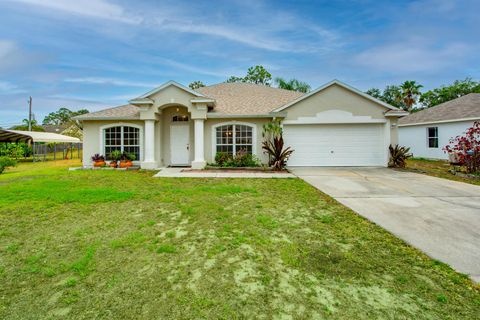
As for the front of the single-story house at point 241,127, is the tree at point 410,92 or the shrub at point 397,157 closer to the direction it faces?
the shrub

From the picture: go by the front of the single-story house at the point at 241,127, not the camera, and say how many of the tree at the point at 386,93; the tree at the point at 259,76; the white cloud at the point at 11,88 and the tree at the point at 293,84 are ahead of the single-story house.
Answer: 0

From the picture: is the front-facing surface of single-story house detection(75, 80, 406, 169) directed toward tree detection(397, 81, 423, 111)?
no

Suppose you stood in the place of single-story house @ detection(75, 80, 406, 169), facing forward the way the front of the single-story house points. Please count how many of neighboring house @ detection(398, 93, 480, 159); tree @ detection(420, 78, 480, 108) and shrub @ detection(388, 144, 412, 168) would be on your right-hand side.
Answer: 0

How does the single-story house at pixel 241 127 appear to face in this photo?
toward the camera

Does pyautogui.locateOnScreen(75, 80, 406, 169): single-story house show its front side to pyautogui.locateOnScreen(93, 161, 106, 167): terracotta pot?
no

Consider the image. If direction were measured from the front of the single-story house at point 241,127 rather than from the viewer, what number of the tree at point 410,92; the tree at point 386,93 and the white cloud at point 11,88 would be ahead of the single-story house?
0

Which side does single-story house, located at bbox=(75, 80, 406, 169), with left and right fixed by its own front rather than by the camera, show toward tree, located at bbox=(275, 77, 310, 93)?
back

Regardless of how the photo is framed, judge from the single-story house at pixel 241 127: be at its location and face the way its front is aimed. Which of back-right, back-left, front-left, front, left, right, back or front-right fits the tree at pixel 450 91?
back-left

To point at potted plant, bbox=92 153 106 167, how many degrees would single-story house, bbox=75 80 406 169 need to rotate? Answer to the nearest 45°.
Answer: approximately 90° to its right

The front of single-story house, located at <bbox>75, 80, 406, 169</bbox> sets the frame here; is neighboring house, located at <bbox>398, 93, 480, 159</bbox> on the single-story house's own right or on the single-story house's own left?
on the single-story house's own left

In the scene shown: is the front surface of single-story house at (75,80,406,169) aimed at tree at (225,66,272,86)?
no

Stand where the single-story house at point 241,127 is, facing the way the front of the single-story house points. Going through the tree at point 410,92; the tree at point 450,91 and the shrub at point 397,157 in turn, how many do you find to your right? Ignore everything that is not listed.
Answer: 0
